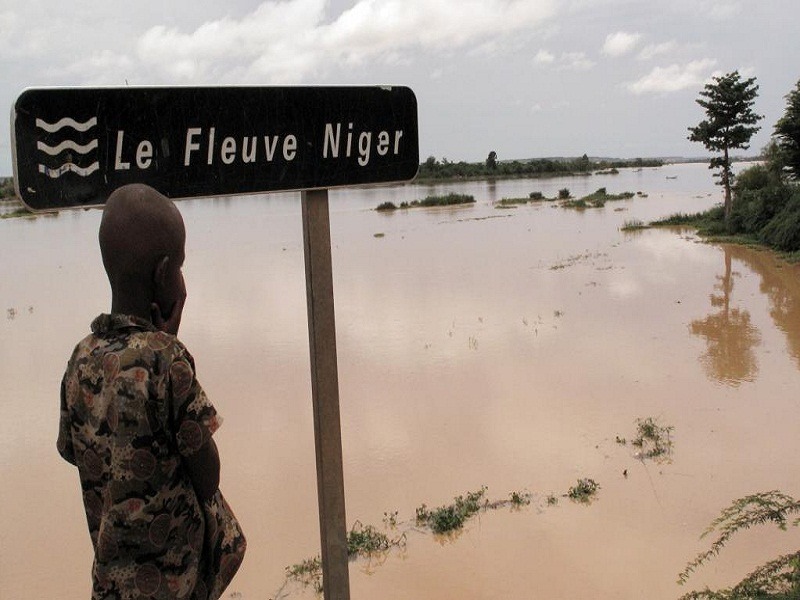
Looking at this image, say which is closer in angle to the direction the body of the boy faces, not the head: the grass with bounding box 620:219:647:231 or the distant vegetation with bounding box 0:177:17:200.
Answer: the grass

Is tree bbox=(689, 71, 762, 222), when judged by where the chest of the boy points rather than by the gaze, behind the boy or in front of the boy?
in front

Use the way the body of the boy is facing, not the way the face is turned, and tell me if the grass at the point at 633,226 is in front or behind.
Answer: in front

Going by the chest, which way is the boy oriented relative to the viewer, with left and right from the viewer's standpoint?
facing away from the viewer and to the right of the viewer

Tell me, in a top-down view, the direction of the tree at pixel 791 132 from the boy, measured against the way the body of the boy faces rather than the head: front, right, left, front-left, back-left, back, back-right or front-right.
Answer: front

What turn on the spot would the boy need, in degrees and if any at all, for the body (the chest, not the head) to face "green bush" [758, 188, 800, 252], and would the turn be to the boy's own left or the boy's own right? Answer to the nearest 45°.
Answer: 0° — they already face it

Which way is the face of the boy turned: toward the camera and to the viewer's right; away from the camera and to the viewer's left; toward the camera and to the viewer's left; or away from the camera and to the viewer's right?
away from the camera and to the viewer's right
